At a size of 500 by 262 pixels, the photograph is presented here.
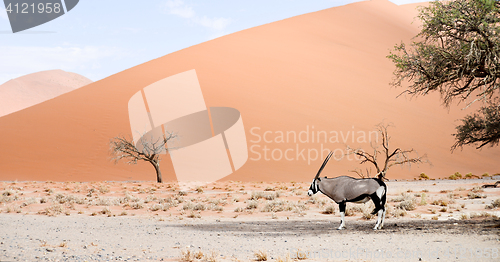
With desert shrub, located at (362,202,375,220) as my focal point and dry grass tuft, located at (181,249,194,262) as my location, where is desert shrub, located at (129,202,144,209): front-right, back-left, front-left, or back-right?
front-left

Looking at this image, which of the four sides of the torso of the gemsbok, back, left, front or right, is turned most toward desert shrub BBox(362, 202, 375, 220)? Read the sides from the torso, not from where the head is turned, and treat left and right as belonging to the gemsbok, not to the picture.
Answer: right

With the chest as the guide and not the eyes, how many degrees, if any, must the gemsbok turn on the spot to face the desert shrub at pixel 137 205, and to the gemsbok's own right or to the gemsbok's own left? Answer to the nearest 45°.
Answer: approximately 45° to the gemsbok's own right

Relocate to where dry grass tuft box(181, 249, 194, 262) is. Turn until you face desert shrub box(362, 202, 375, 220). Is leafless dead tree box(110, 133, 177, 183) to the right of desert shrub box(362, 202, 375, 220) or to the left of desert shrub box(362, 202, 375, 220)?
left

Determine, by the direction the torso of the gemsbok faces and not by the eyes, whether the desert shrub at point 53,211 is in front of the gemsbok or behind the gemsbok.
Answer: in front

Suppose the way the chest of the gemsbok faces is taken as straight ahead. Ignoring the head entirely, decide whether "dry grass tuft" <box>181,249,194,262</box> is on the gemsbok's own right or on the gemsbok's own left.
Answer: on the gemsbok's own left

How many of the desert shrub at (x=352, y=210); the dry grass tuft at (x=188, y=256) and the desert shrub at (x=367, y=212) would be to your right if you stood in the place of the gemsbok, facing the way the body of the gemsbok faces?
2

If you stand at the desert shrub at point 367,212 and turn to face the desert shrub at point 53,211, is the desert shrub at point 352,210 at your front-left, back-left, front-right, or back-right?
front-right

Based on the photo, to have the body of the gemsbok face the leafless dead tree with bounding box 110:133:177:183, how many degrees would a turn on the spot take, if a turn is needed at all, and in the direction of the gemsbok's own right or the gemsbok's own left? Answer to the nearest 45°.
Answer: approximately 45° to the gemsbok's own right

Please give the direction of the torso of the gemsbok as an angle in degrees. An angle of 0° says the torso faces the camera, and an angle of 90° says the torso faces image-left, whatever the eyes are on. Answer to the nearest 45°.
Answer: approximately 90°

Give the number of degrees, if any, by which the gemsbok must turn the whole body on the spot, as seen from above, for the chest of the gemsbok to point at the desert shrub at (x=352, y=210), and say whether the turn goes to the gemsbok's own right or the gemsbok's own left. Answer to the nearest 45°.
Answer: approximately 90° to the gemsbok's own right

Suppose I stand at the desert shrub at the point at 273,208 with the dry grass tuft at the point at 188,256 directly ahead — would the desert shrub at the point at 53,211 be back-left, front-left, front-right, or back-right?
front-right
